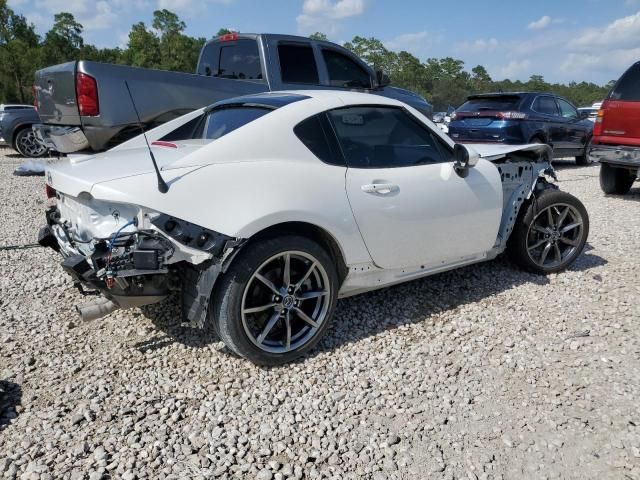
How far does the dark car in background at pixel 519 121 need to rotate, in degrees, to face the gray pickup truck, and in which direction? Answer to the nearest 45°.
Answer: approximately 180°

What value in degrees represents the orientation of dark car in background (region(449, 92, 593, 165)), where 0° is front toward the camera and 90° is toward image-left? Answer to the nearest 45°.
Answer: approximately 225°

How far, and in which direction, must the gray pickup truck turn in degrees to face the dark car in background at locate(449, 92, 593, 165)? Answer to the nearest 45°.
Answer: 0° — it already faces it

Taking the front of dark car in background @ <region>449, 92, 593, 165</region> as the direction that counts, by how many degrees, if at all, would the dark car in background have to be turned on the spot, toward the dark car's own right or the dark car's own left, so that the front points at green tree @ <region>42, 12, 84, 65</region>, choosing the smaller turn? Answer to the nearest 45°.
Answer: approximately 90° to the dark car's own left

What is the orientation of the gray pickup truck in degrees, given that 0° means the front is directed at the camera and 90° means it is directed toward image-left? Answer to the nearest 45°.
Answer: approximately 225°

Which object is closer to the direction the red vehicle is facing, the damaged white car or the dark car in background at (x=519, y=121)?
the dark car in background

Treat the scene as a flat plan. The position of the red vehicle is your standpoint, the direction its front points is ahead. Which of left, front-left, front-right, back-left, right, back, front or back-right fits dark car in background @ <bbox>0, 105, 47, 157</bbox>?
back-left

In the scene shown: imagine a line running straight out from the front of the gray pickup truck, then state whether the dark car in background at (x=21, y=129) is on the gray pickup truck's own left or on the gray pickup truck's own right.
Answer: on the gray pickup truck's own left

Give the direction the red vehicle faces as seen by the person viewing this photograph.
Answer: facing away from the viewer and to the right of the viewer

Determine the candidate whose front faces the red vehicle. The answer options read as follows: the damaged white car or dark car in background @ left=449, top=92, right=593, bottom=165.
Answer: the damaged white car

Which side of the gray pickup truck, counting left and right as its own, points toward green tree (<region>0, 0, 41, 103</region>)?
left
